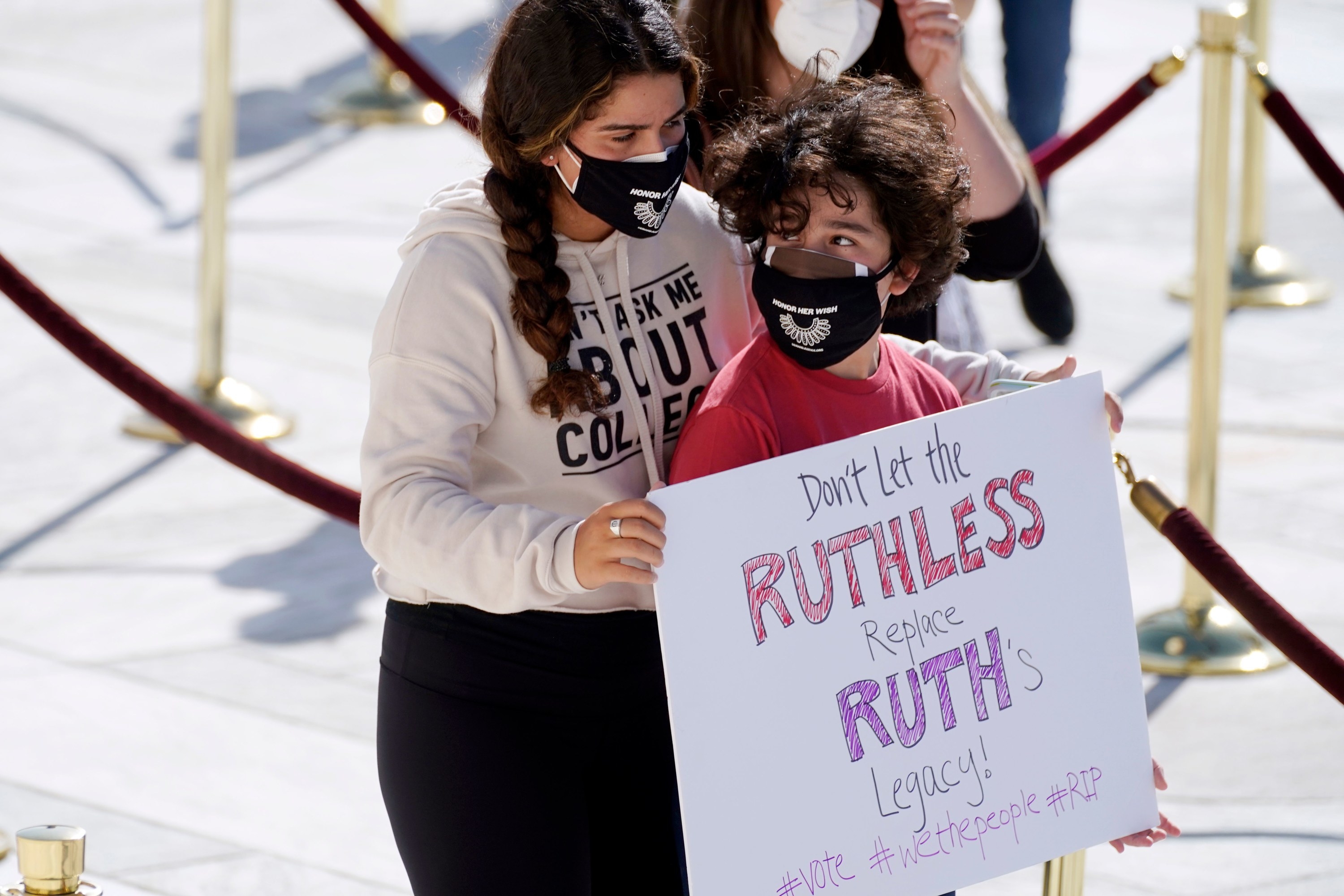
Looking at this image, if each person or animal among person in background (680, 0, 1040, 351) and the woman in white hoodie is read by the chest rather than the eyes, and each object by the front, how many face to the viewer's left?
0

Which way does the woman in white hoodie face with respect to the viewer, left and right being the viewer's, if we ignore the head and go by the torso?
facing the viewer and to the right of the viewer

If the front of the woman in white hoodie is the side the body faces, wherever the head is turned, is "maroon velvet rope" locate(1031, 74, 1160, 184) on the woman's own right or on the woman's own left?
on the woman's own left

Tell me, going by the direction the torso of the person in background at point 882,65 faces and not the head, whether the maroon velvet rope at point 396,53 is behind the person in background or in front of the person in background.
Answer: behind

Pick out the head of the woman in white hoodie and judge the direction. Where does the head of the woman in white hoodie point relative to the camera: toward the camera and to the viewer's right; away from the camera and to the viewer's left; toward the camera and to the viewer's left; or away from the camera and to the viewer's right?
toward the camera and to the viewer's right

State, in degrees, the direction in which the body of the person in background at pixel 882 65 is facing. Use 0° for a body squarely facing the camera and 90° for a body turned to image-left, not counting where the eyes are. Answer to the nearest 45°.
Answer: approximately 0°

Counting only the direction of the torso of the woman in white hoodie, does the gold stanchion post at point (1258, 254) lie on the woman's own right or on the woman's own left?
on the woman's own left

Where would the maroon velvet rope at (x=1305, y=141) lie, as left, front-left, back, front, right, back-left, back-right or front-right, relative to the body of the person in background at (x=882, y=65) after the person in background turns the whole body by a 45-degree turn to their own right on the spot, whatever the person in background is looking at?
back
